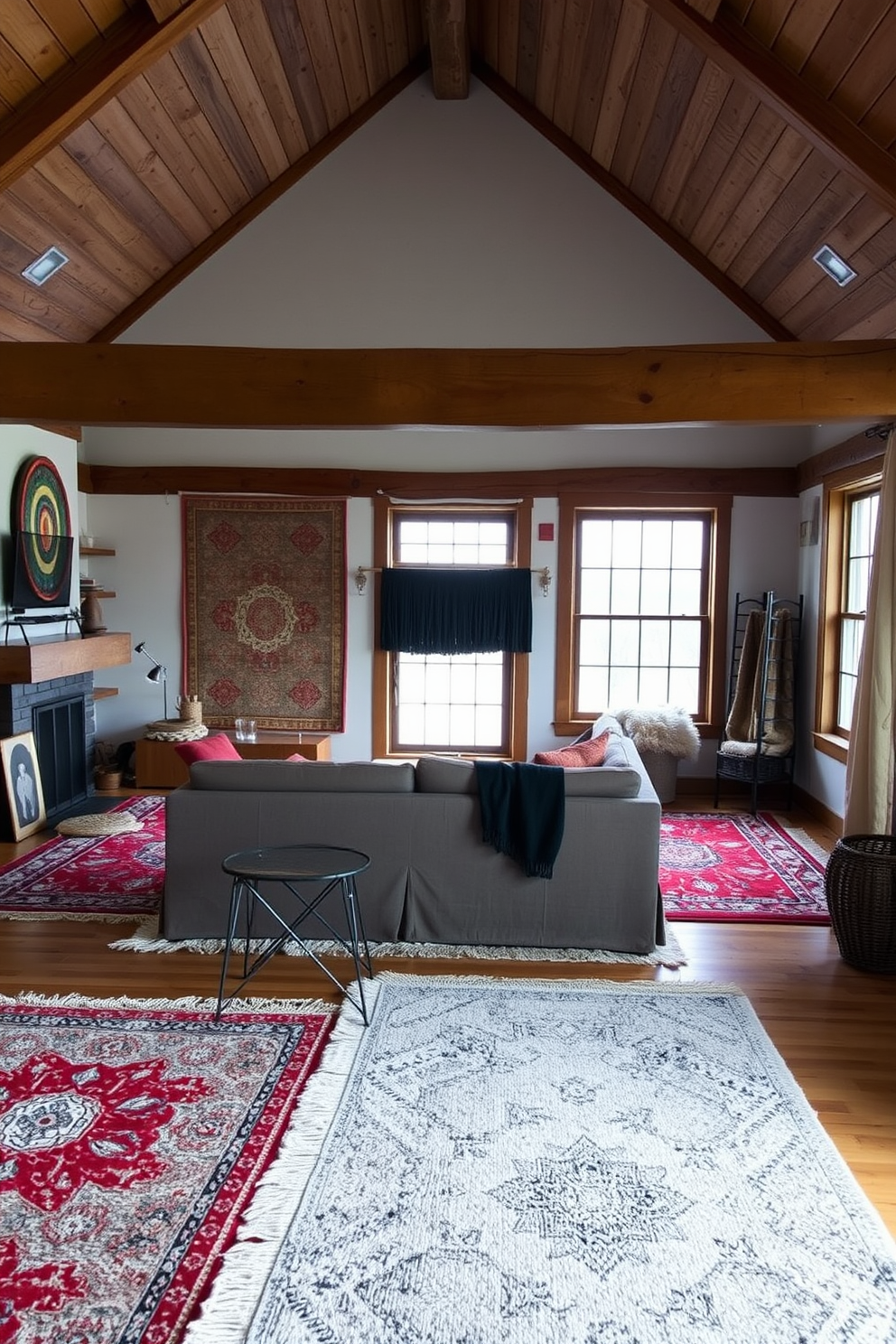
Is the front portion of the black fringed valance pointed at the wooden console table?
no

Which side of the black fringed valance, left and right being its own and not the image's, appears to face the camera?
front

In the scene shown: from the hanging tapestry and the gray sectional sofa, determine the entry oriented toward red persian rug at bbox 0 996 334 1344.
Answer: the hanging tapestry

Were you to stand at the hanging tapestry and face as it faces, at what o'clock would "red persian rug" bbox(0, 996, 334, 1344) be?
The red persian rug is roughly at 12 o'clock from the hanging tapestry.

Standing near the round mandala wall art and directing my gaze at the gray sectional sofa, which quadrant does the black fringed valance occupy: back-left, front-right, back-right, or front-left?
front-left

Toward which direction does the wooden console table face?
toward the camera

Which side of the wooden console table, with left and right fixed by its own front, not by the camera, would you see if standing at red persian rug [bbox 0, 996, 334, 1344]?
front

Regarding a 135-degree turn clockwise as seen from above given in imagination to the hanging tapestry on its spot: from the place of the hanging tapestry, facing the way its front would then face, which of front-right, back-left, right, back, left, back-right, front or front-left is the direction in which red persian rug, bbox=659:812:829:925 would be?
back

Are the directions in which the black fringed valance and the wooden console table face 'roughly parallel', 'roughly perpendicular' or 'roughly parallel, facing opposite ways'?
roughly parallel

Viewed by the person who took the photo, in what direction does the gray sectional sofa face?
facing away from the viewer

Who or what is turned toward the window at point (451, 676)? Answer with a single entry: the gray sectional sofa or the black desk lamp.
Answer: the gray sectional sofa

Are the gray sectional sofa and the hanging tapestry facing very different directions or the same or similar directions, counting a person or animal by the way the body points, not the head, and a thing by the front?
very different directions

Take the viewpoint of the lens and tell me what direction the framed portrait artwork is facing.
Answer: facing the viewer and to the right of the viewer

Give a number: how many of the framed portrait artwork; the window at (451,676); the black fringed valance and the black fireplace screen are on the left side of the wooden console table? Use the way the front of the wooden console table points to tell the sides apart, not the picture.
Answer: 2

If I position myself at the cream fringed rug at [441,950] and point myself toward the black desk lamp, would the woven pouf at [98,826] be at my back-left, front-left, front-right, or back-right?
front-left

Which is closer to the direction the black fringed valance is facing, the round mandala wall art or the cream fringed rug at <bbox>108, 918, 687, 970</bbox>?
the cream fringed rug

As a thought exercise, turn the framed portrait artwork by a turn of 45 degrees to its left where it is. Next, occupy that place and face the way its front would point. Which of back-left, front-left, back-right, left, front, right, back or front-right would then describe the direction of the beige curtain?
front-right
